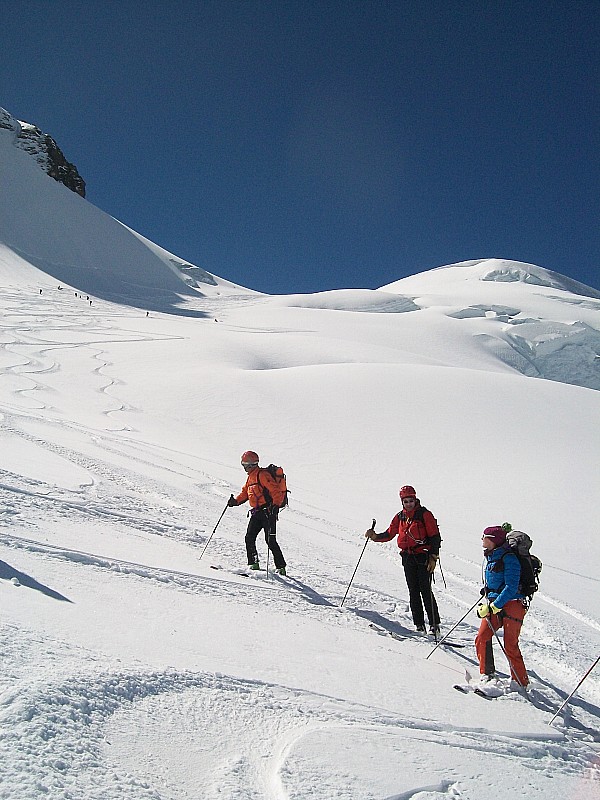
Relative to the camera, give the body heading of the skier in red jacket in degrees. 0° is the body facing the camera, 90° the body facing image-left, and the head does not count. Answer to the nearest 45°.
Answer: approximately 45°

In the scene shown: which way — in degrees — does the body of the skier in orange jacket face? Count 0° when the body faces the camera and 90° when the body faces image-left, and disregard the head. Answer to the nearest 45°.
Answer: approximately 45°

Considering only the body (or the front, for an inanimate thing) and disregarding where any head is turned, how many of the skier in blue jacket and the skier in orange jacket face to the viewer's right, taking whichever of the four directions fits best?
0

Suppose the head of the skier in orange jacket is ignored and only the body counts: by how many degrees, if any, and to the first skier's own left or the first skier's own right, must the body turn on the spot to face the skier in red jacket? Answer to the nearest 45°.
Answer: approximately 90° to the first skier's own left

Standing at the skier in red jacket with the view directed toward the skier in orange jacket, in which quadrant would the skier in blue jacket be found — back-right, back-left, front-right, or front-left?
back-left

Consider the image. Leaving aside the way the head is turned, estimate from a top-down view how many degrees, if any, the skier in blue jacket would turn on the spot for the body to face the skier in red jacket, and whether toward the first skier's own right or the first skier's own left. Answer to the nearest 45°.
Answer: approximately 45° to the first skier's own right

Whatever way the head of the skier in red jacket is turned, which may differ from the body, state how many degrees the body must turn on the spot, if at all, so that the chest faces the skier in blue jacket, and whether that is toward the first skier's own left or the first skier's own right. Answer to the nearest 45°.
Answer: approximately 90° to the first skier's own left

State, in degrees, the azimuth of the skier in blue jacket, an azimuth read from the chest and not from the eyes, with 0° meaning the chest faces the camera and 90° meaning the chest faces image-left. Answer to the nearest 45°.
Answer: approximately 90°

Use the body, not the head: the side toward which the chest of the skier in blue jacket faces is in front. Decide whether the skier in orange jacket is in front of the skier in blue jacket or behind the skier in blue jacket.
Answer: in front

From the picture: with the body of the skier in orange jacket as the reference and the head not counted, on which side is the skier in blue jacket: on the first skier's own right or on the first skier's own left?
on the first skier's own left
